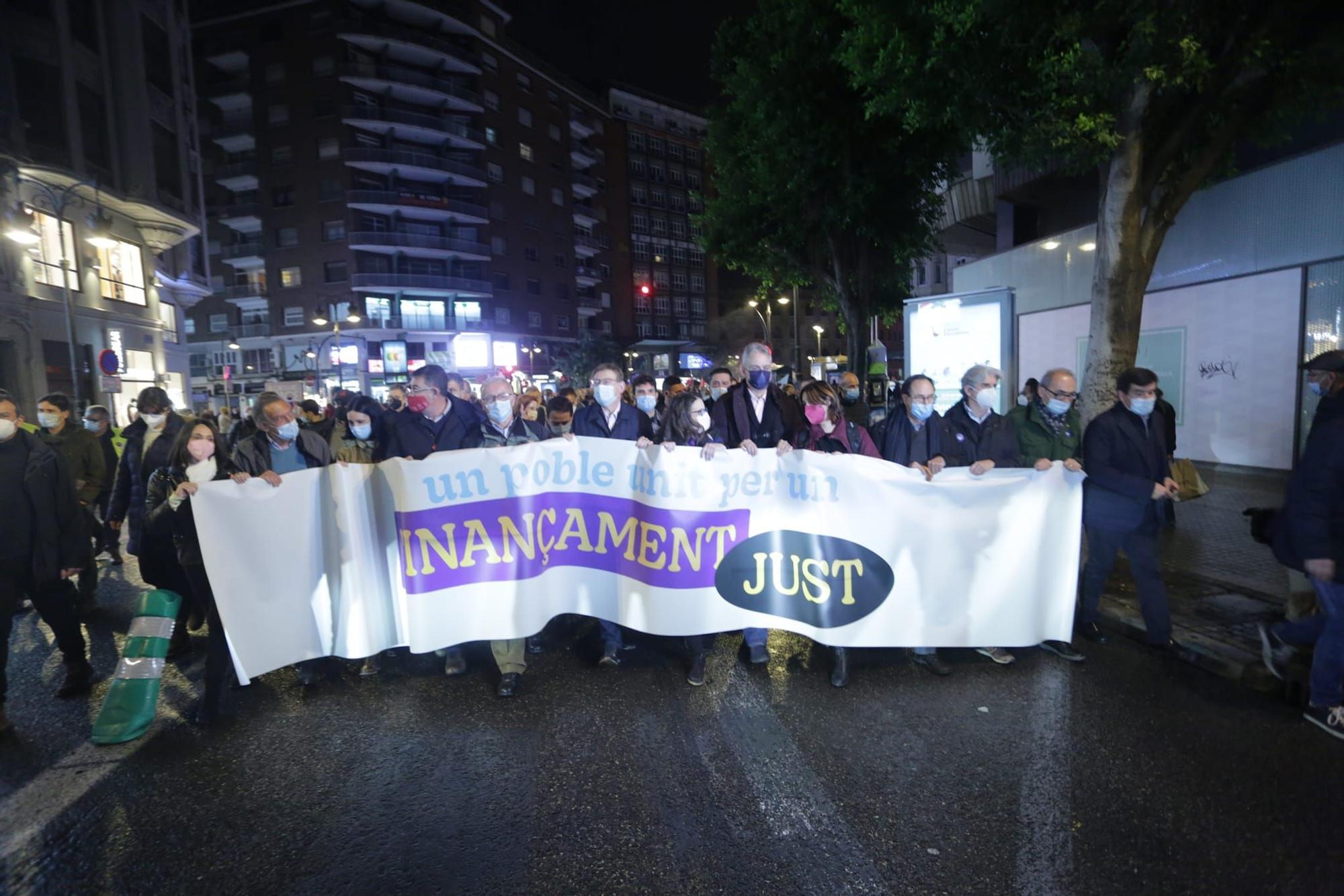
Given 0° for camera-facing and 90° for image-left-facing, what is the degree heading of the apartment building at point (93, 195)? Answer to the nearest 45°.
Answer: approximately 315°

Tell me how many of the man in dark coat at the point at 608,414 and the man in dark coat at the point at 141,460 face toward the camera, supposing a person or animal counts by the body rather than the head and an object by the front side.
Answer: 2

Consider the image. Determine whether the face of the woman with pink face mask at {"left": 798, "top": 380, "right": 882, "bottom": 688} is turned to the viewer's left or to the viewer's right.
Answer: to the viewer's left

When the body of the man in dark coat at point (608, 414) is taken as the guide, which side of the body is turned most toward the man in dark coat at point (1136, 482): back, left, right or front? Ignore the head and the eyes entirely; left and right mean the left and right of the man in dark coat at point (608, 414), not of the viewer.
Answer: left

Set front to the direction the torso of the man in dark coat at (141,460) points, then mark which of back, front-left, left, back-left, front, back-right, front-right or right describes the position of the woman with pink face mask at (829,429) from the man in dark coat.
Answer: front-left

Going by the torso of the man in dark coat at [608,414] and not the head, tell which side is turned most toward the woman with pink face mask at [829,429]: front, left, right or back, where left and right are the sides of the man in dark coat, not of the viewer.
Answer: left

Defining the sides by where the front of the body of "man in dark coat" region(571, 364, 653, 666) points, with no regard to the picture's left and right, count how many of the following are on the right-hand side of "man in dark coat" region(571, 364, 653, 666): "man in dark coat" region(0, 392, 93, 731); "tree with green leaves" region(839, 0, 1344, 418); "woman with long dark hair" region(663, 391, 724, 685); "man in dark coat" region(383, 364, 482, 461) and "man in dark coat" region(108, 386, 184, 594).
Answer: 3

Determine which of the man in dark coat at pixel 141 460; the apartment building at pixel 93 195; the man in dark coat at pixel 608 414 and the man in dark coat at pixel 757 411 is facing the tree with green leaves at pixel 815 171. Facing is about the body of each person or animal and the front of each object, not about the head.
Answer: the apartment building

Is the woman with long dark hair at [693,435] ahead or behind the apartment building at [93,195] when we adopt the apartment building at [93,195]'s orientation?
ahead

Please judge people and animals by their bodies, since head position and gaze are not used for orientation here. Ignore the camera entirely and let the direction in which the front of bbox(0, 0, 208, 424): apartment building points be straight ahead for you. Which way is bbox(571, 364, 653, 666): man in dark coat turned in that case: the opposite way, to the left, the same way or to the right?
to the right

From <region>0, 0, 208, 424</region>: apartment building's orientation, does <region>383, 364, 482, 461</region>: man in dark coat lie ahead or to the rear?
ahead

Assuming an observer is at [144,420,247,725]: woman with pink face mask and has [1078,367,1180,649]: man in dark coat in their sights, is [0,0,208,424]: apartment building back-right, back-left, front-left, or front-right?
back-left

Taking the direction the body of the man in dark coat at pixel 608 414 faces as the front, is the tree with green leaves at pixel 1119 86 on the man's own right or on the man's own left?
on the man's own left

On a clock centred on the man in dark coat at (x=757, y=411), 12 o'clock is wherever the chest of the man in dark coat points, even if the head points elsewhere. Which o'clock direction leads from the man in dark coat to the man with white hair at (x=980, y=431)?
The man with white hair is roughly at 9 o'clock from the man in dark coat.

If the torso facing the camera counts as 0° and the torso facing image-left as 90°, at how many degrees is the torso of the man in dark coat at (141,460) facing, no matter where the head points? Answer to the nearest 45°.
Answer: approximately 0°

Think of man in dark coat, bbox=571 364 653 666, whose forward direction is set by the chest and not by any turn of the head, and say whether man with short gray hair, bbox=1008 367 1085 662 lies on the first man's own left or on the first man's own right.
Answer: on the first man's own left
